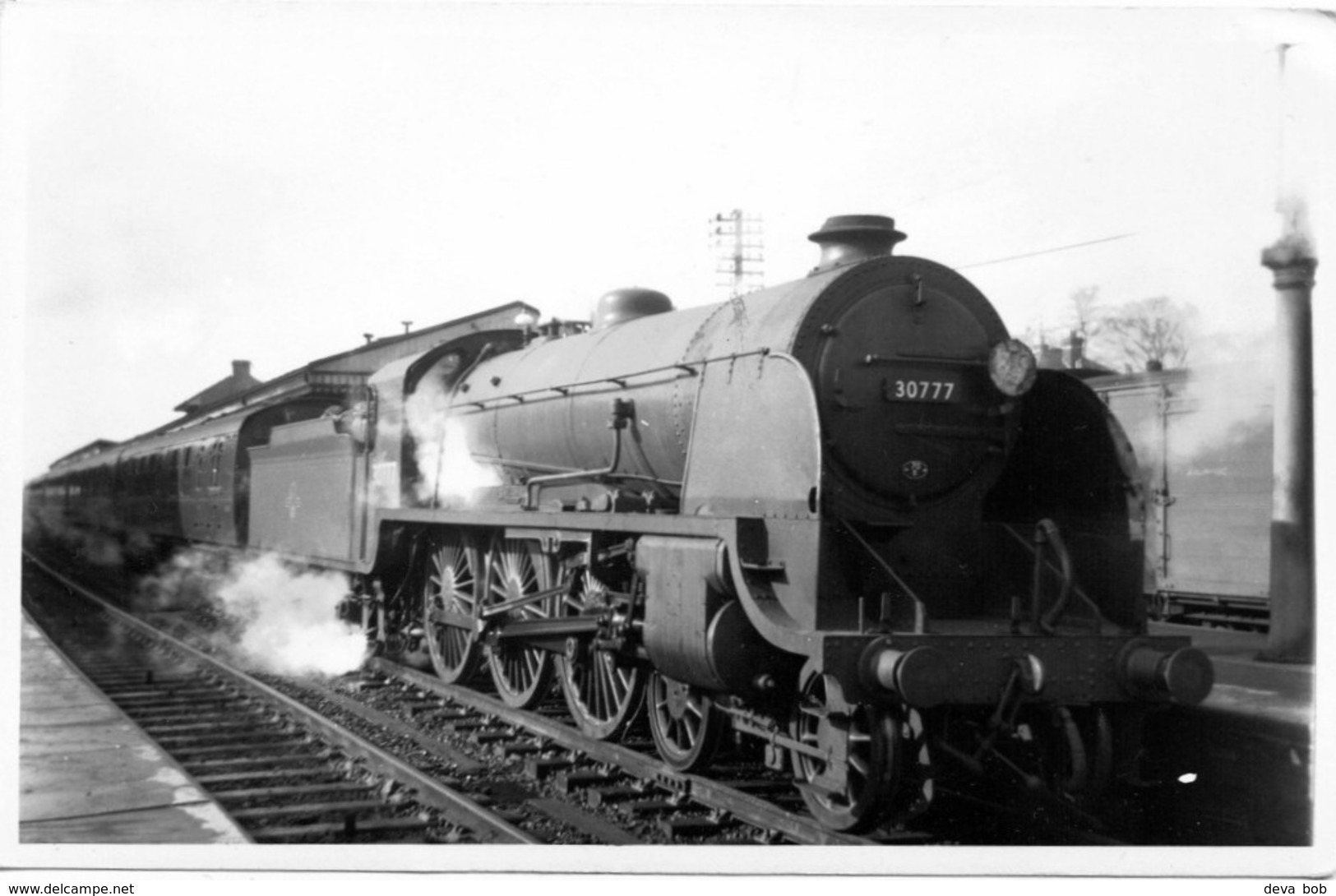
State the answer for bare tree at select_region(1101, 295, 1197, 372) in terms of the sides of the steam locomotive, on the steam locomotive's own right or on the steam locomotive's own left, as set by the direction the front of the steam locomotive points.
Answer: on the steam locomotive's own left

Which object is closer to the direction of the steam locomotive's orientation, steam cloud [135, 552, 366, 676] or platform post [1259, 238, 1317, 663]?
the platform post

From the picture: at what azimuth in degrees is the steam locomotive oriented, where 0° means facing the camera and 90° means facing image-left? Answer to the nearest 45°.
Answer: approximately 315°

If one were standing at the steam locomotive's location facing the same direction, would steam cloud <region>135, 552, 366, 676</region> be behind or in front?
behind
